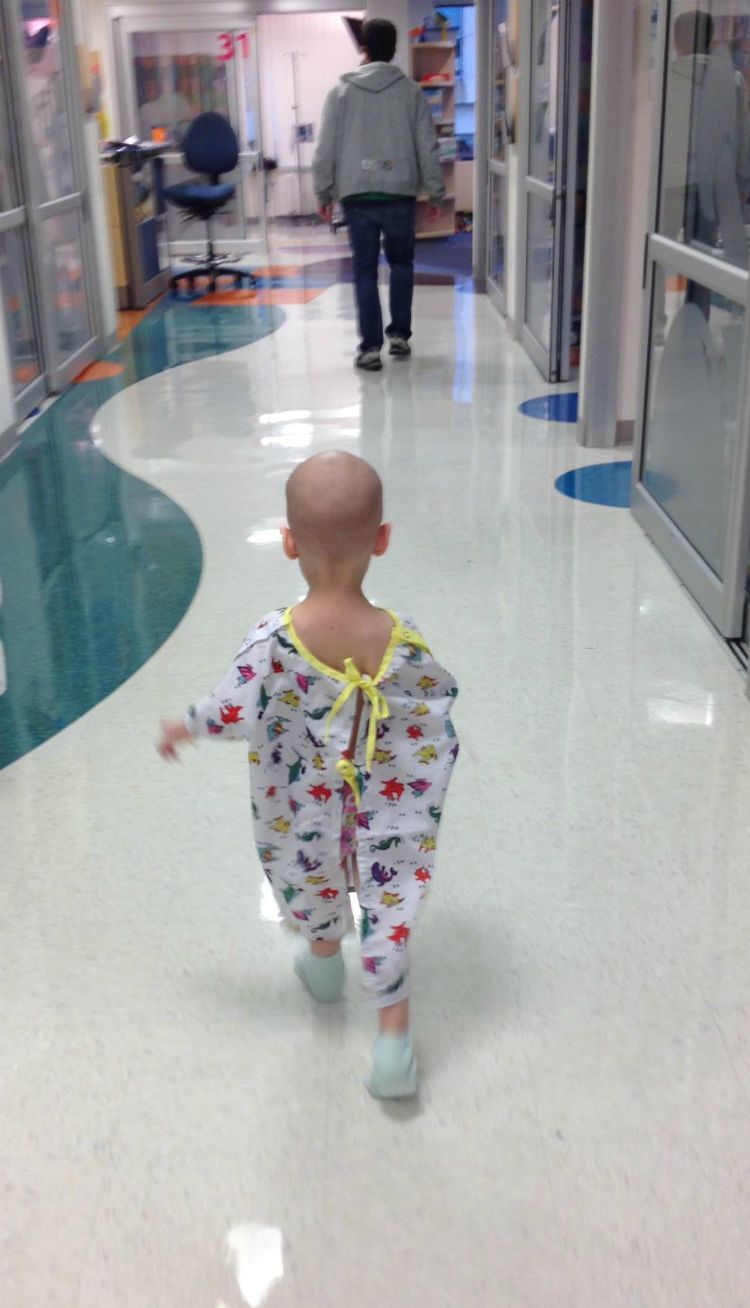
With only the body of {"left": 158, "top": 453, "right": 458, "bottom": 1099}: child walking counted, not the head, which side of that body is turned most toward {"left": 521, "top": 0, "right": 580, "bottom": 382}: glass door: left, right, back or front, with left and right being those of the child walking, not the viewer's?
front

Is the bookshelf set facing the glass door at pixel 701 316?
yes

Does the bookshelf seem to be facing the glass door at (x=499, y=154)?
yes

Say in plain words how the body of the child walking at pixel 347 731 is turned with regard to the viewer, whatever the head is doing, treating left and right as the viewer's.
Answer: facing away from the viewer

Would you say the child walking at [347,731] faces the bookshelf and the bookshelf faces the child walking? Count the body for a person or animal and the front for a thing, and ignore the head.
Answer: yes

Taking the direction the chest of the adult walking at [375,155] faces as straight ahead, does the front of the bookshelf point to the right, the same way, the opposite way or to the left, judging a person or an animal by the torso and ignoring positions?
the opposite way

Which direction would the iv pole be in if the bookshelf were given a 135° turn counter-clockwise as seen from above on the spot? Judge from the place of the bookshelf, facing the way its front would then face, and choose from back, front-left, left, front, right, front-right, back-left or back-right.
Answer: left

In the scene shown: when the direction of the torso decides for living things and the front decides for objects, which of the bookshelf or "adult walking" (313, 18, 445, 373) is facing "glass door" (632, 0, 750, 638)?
the bookshelf

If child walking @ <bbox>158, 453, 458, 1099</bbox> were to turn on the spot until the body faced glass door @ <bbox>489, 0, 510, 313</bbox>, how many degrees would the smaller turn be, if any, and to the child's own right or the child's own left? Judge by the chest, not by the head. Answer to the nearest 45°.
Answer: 0° — they already face it

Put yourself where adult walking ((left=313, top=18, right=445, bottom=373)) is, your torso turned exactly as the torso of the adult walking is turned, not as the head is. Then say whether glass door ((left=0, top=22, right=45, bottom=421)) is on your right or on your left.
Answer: on your left

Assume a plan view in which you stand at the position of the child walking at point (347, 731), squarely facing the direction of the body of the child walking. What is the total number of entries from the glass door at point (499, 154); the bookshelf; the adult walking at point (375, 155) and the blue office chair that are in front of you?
4

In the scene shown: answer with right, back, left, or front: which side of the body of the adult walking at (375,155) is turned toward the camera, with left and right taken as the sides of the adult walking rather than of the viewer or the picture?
back

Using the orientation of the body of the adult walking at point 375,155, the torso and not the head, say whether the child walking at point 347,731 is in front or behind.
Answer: behind

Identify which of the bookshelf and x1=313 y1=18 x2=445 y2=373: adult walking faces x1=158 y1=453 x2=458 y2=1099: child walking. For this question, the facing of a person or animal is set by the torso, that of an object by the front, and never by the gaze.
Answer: the bookshelf

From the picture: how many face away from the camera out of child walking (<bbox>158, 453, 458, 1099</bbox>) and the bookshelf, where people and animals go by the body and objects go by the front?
1

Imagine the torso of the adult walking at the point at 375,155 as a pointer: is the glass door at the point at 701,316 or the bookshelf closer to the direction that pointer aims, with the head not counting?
the bookshelf
